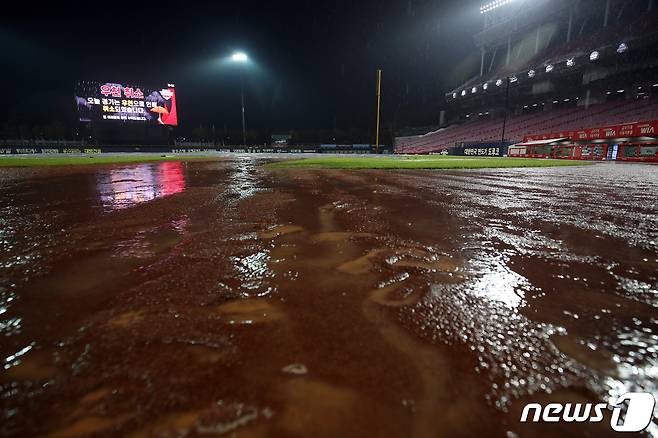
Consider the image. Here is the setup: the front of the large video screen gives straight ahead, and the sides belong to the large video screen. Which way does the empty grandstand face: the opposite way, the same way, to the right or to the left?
to the right

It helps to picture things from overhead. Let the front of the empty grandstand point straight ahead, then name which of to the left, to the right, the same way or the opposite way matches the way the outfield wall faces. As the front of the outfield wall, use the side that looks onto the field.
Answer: to the left

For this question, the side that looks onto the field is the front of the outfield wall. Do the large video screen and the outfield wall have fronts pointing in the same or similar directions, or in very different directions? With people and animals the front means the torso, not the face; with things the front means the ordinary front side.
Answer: same or similar directions

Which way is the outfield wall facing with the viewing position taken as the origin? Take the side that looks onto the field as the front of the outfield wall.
facing the viewer

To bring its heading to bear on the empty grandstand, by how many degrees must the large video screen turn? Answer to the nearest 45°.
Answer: approximately 45° to its left

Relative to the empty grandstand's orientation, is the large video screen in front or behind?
in front

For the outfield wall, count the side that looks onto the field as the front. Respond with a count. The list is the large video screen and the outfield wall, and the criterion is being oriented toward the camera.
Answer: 2

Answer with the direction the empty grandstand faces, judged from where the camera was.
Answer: facing the viewer and to the left of the viewer
